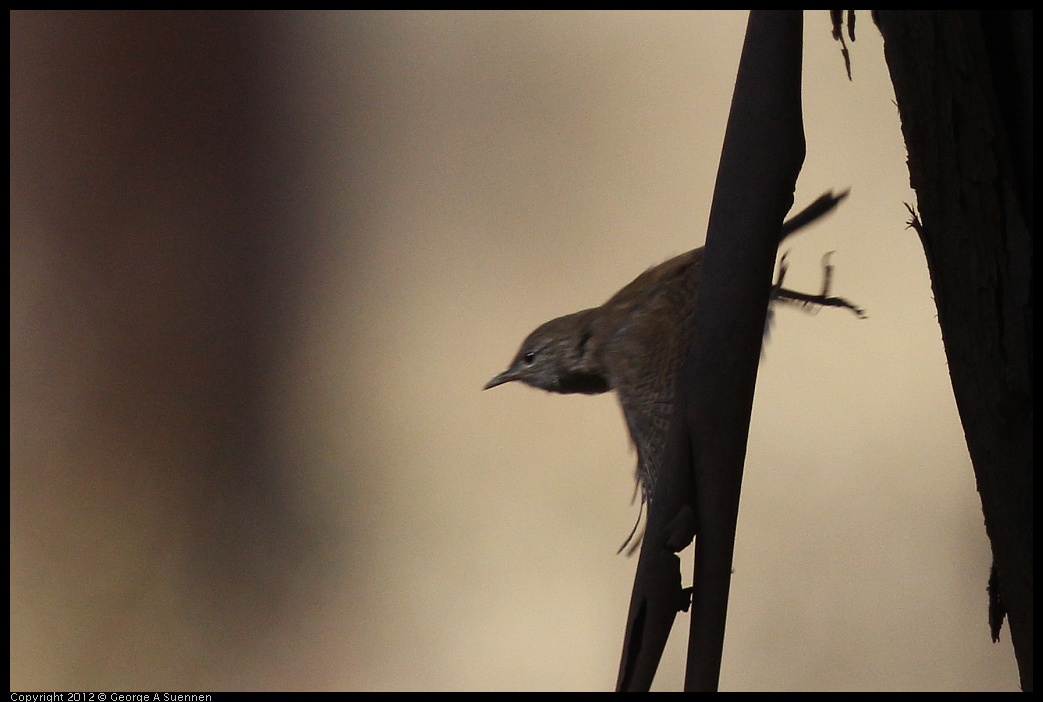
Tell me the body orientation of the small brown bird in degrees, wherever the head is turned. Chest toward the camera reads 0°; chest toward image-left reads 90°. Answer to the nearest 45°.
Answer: approximately 90°
